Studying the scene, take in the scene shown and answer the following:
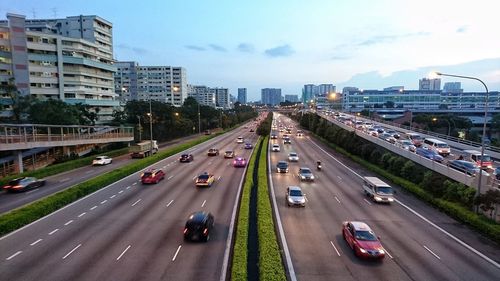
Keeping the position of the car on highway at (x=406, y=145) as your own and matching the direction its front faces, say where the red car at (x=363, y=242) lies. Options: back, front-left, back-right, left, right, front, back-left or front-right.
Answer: front-right

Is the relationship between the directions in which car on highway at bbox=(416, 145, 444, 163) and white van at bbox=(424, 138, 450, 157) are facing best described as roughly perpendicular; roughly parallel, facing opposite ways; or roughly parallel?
roughly parallel

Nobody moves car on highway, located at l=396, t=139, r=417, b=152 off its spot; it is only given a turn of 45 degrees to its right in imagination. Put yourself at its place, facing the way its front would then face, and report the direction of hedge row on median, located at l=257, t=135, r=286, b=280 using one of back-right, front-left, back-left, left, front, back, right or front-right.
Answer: front

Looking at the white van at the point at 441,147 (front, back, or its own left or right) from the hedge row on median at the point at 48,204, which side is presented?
right

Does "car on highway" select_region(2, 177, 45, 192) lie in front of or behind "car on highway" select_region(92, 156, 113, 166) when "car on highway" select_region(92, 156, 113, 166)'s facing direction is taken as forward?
behind

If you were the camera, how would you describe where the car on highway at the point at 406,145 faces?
facing the viewer and to the right of the viewer

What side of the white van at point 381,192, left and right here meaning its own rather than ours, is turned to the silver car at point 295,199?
right

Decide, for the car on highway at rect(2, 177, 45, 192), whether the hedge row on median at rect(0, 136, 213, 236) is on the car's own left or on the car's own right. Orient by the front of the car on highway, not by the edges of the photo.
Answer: on the car's own right

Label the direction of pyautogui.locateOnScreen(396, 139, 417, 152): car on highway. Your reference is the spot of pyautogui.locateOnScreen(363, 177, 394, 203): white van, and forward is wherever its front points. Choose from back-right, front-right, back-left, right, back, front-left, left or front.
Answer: back-left

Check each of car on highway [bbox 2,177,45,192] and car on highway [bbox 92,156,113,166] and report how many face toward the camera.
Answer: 0

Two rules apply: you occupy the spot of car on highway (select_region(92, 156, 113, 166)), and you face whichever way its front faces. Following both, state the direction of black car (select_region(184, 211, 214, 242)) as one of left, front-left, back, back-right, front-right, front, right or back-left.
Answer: back-right

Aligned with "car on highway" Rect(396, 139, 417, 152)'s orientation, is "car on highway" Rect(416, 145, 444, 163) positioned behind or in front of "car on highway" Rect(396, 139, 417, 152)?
in front

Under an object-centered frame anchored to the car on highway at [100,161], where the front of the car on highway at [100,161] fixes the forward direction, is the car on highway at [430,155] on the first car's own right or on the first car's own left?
on the first car's own right

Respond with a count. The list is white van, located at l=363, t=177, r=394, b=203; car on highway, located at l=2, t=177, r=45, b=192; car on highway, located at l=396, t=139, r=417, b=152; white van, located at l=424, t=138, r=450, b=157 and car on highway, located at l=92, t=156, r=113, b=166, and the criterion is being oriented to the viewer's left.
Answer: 0

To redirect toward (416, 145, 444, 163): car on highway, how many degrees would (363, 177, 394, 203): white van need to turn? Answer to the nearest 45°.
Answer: approximately 90° to its left

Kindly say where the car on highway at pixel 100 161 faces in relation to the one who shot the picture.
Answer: facing away from the viewer and to the right of the viewer
